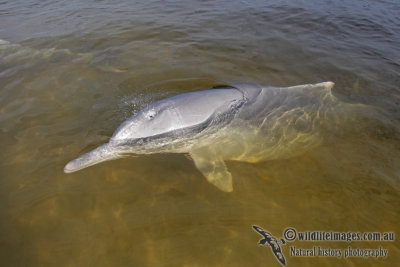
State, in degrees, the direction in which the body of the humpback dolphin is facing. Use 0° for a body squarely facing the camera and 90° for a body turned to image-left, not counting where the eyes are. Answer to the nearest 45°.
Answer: approximately 90°
